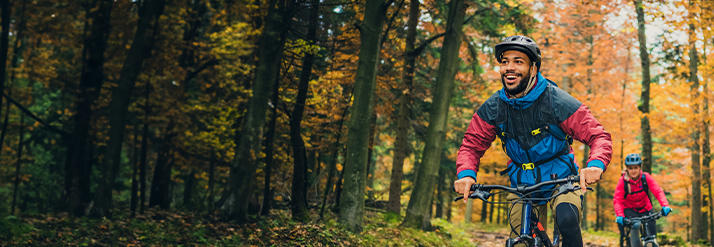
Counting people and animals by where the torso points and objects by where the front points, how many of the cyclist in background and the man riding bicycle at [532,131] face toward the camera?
2

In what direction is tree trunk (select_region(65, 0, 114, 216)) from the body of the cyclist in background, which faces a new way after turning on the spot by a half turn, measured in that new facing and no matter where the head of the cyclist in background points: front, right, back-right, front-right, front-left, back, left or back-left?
left

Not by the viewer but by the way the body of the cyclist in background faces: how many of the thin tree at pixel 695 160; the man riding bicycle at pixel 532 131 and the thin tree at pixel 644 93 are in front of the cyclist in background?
1

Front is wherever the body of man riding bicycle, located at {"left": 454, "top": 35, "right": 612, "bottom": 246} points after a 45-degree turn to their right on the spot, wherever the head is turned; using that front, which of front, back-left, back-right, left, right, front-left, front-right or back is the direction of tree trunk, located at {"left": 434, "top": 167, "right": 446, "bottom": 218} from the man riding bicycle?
back-right

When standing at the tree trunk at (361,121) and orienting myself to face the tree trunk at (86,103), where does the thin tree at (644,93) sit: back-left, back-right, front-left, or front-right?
back-right

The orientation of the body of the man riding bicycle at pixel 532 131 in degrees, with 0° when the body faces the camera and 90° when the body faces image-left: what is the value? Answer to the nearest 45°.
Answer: approximately 0°

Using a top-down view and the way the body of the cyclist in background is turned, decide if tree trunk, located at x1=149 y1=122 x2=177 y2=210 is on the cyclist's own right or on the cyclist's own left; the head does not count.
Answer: on the cyclist's own right

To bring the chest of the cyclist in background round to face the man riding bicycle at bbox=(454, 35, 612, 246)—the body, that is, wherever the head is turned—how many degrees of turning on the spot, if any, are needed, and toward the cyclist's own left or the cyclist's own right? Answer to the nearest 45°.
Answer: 0° — they already face them

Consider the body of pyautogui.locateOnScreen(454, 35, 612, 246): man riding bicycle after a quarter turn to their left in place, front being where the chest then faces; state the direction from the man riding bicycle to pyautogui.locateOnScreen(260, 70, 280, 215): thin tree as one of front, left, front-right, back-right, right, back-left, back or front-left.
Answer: back-left

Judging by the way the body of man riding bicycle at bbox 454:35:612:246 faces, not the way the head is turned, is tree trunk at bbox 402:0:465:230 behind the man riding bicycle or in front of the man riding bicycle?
behind

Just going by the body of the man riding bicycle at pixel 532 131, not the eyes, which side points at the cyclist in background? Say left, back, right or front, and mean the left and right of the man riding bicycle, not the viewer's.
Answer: back

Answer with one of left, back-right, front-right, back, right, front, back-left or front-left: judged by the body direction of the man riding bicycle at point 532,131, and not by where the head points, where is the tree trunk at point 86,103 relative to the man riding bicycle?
back-right

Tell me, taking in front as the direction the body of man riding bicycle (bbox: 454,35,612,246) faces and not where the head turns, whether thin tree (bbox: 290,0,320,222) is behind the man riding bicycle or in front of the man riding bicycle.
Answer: behind
